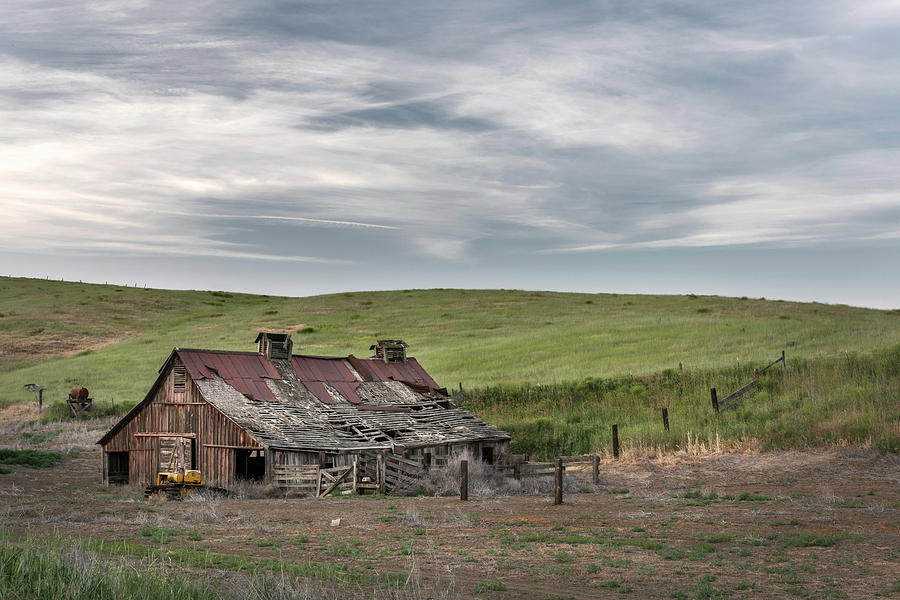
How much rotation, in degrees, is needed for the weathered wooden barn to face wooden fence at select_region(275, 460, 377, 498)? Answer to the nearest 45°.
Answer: approximately 45° to its left

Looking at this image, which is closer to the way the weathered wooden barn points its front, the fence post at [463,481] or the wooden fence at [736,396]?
the fence post

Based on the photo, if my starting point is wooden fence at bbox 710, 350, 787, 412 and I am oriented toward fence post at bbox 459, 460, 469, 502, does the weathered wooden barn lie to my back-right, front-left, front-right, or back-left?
front-right

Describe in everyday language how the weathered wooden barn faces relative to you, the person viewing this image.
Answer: facing the viewer and to the left of the viewer

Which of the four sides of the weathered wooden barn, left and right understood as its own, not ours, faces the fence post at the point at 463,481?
left

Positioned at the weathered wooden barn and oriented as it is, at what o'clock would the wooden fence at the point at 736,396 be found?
The wooden fence is roughly at 7 o'clock from the weathered wooden barn.
